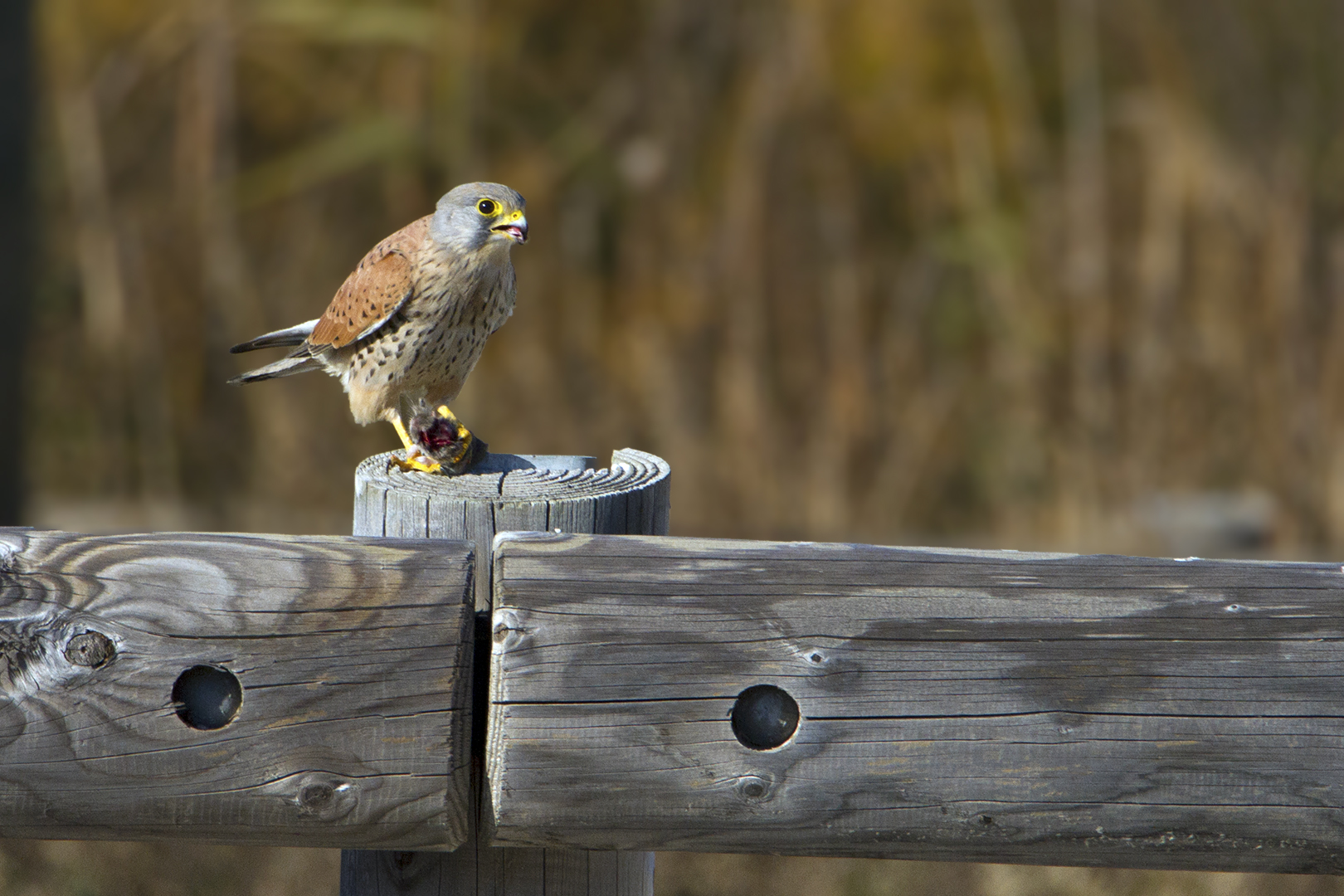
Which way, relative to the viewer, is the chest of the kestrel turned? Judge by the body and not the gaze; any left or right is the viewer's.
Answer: facing the viewer and to the right of the viewer
